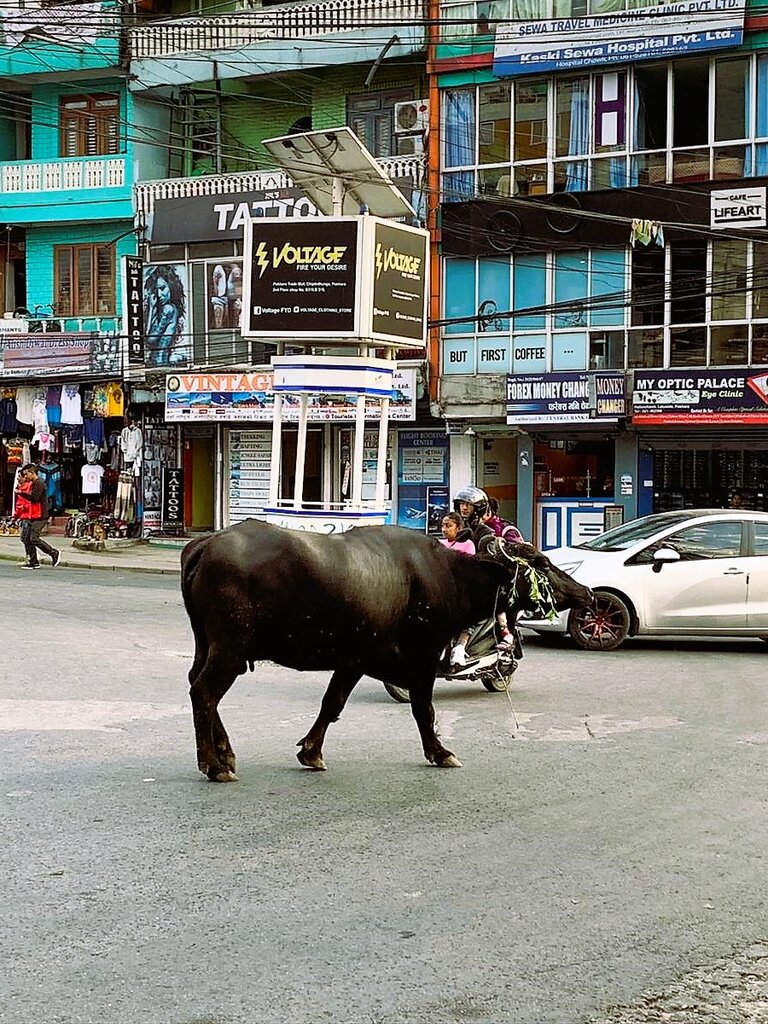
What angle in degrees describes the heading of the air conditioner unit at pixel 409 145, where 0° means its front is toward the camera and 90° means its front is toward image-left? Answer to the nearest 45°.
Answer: approximately 0°

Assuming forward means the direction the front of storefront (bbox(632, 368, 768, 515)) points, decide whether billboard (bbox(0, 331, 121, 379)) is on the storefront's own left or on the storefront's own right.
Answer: on the storefront's own right

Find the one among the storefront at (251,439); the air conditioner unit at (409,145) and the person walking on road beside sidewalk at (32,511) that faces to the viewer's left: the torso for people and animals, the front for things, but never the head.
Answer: the person walking on road beside sidewalk

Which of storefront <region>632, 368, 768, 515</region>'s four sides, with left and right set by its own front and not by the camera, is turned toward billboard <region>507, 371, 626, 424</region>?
right

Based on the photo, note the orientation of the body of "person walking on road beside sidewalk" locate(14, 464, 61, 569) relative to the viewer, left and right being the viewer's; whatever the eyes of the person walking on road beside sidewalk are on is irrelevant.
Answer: facing to the left of the viewer

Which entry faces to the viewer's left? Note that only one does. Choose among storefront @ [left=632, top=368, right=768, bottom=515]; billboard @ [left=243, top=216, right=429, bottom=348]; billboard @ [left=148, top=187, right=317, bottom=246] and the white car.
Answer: the white car

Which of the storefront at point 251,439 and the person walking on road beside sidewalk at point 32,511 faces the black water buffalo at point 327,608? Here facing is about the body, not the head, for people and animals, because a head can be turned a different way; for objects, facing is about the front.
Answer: the storefront
